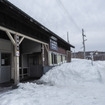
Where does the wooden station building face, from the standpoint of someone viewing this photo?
facing the viewer and to the right of the viewer
